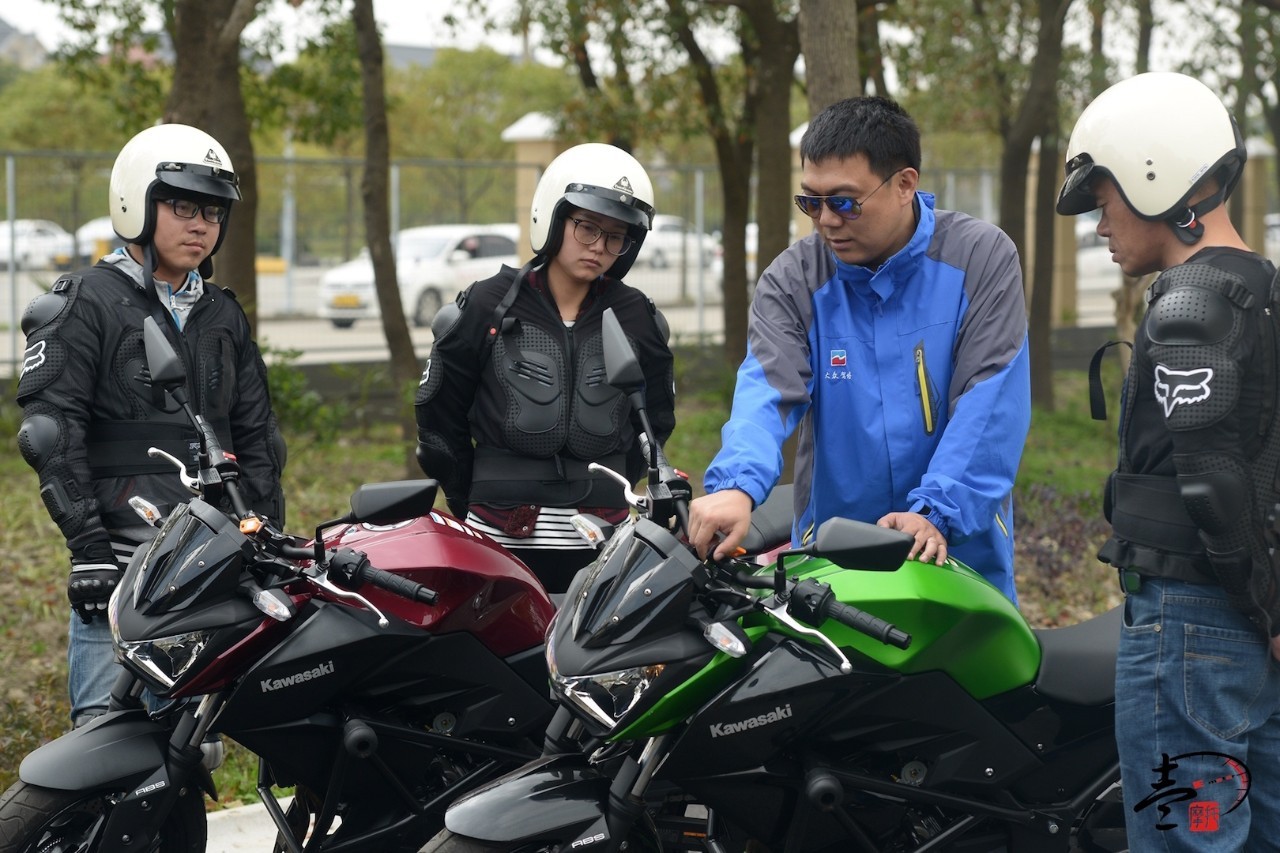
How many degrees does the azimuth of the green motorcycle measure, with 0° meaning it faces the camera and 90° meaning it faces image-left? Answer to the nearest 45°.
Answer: approximately 45°

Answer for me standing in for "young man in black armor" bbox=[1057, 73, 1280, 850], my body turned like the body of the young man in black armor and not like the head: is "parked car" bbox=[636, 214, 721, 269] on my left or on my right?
on my right

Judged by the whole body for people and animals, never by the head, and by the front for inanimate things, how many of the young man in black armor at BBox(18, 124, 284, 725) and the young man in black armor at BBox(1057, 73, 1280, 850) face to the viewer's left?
1

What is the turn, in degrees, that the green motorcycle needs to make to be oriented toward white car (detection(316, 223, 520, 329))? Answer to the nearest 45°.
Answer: approximately 135° to its right

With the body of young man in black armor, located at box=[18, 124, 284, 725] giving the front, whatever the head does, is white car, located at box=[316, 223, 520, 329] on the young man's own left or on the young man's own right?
on the young man's own left

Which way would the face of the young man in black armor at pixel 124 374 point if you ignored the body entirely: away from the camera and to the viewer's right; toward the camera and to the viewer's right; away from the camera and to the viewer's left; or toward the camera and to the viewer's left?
toward the camera and to the viewer's right

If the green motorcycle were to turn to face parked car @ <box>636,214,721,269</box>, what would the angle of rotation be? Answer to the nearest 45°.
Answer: approximately 135° to its right

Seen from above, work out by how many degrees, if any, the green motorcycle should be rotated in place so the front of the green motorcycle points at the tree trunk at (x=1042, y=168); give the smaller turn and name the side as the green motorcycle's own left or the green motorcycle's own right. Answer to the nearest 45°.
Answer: approximately 135° to the green motorcycle's own right

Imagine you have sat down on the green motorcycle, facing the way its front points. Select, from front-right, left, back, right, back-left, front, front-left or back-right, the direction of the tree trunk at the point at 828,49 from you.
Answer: back-right

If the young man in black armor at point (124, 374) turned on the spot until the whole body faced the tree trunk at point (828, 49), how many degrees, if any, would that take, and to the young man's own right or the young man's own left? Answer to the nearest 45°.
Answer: approximately 90° to the young man's own left

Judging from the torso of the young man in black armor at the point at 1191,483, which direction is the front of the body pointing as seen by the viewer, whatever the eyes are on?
to the viewer's left

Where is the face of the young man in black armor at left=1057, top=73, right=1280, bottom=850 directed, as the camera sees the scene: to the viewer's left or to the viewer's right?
to the viewer's left

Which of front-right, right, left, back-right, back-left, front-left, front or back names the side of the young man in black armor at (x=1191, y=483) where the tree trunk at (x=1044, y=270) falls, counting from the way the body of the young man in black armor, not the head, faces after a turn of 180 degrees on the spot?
left

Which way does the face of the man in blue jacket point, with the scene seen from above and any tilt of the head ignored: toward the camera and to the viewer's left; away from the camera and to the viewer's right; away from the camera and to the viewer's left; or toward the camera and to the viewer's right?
toward the camera and to the viewer's left
